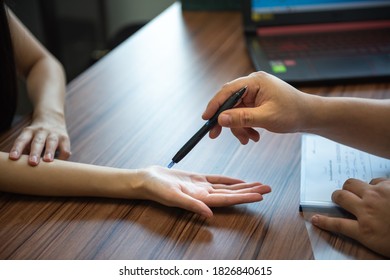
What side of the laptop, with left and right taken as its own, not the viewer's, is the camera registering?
front

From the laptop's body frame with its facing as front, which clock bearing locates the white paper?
The white paper is roughly at 12 o'clock from the laptop.
